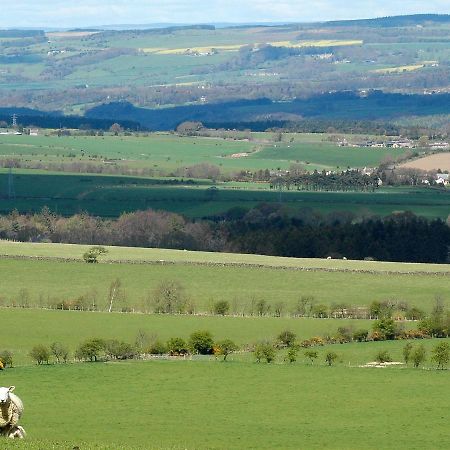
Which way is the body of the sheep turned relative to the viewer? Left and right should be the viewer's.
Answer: facing the viewer and to the left of the viewer
